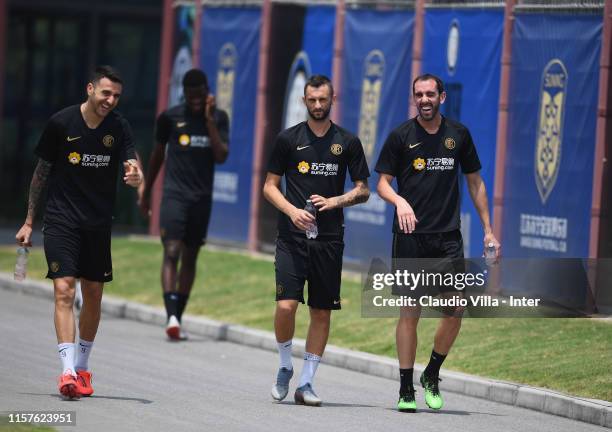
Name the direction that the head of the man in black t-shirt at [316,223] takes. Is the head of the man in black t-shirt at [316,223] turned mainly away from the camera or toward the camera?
toward the camera

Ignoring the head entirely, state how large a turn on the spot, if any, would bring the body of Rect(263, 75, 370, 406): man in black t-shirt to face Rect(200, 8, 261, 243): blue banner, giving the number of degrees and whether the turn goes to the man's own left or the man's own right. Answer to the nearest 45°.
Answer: approximately 180°

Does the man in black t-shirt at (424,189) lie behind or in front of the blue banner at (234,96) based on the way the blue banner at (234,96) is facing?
in front

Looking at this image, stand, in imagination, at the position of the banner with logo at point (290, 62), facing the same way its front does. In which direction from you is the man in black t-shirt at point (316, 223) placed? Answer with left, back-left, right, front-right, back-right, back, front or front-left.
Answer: front

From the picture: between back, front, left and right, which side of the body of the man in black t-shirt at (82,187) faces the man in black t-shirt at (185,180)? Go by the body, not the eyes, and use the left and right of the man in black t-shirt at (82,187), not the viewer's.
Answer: back

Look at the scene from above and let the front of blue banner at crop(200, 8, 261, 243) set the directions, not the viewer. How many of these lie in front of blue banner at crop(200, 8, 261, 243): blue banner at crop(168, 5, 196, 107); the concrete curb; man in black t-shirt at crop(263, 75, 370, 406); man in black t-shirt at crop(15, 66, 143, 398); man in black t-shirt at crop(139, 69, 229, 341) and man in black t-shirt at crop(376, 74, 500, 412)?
5

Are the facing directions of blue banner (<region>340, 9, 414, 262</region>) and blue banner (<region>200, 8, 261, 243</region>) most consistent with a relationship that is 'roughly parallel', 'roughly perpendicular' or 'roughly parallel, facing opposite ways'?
roughly parallel

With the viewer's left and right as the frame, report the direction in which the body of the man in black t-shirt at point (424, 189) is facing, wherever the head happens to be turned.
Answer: facing the viewer

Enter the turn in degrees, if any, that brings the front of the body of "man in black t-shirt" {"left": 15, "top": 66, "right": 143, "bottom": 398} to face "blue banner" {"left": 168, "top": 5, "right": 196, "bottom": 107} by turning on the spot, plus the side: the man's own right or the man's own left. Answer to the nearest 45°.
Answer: approximately 180°

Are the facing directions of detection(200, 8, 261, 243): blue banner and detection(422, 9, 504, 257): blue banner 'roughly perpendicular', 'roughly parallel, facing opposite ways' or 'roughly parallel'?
roughly parallel

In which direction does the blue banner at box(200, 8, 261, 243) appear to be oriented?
toward the camera
